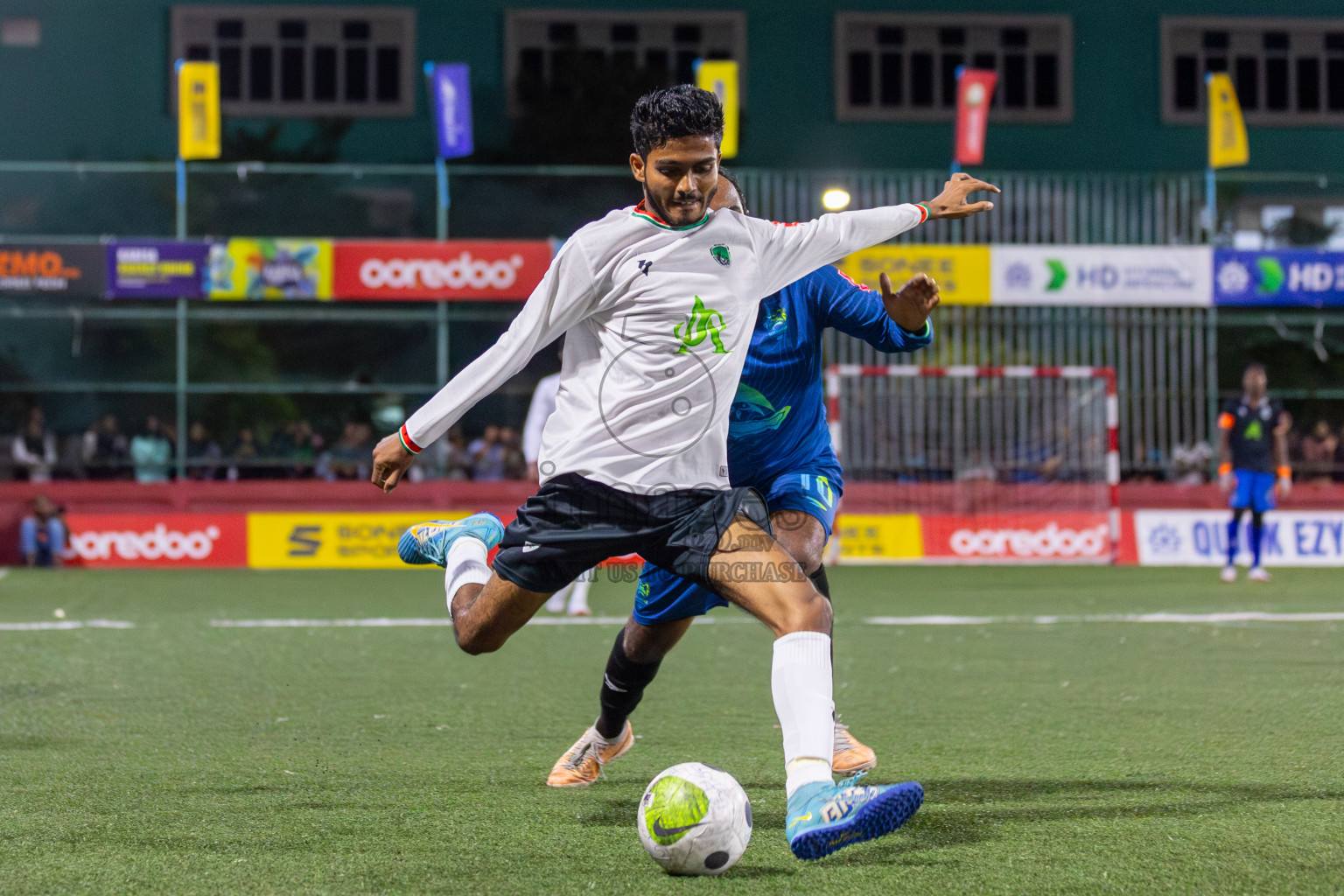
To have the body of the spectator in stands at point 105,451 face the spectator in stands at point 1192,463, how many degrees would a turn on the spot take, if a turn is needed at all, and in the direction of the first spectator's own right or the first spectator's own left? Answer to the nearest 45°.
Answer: approximately 90° to the first spectator's own left

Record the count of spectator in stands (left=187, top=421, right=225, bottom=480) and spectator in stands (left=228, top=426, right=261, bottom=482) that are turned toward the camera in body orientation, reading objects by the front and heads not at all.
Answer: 2

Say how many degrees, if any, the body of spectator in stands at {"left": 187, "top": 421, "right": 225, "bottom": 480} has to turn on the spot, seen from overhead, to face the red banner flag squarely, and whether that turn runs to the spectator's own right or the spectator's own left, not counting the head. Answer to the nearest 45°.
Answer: approximately 90° to the spectator's own left

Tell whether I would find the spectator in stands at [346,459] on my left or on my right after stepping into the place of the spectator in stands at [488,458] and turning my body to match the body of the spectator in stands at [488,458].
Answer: on my right
